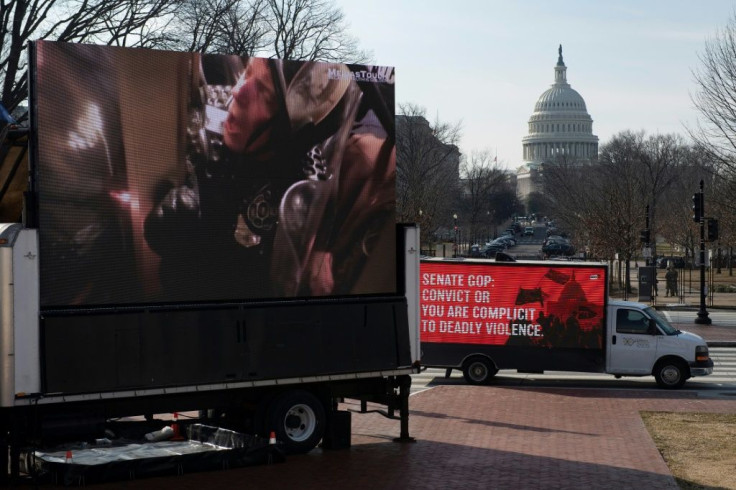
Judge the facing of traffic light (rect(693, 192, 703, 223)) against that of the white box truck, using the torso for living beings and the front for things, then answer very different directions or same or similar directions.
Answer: very different directions

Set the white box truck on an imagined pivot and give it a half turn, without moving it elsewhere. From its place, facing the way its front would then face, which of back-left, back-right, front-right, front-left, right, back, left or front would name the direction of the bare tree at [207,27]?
front-right

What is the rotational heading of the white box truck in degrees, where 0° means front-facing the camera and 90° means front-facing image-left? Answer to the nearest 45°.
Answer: approximately 270°

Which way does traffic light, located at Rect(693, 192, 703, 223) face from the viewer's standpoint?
to the viewer's left

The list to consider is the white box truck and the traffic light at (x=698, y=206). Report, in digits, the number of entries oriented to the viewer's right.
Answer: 1

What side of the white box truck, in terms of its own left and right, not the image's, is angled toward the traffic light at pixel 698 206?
left

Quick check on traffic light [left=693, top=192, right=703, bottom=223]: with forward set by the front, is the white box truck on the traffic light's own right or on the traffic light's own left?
on the traffic light's own left
